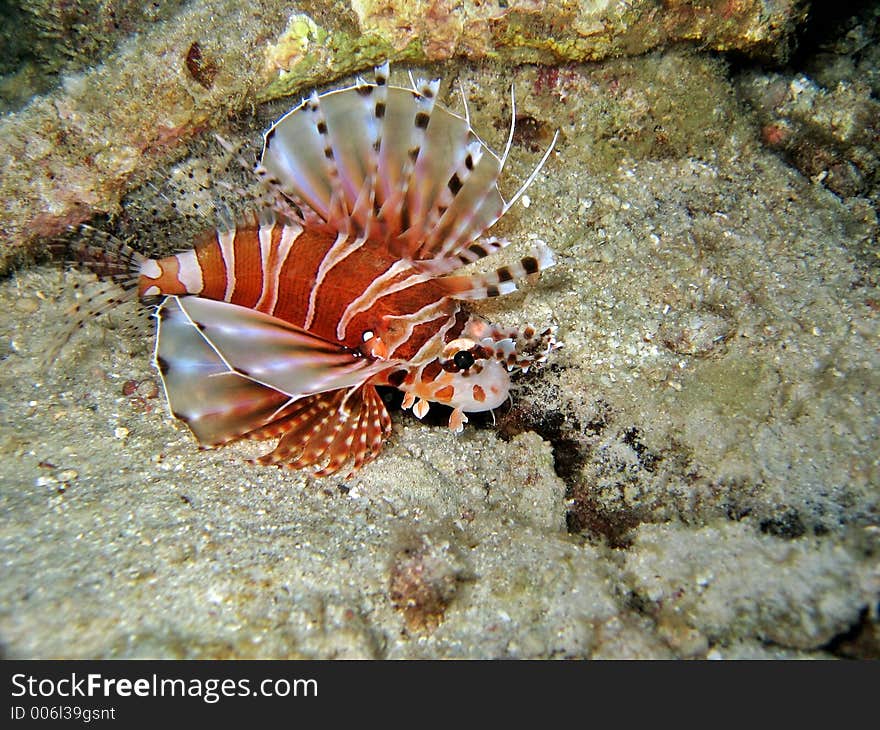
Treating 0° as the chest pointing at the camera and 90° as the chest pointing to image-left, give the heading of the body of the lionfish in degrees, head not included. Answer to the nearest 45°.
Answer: approximately 270°
